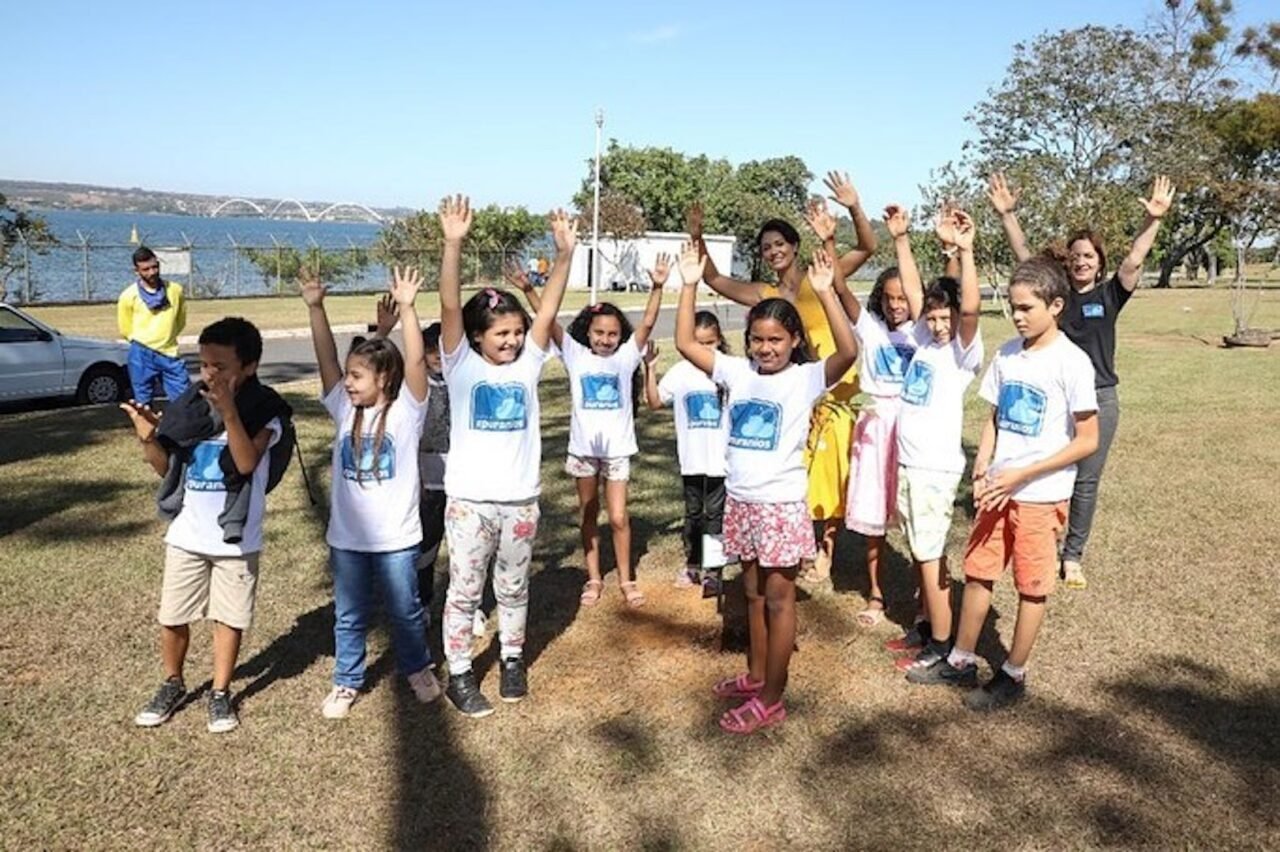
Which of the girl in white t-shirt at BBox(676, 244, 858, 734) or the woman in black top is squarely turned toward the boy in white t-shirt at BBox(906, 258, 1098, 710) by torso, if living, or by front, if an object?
the woman in black top

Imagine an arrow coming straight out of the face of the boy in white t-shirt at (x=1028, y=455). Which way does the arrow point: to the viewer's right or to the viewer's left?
to the viewer's left

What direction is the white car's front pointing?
to the viewer's right

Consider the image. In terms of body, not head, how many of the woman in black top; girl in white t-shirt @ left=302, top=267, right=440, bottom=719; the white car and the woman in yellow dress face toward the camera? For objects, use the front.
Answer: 3

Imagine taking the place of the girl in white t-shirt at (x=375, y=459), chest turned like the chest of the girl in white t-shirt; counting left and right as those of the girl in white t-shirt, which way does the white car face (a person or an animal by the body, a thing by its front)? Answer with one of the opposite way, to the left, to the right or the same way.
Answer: to the left

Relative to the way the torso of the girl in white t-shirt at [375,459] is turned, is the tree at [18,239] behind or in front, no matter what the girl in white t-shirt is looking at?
behind

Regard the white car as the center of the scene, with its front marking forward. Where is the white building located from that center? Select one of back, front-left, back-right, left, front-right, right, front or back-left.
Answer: front-left
